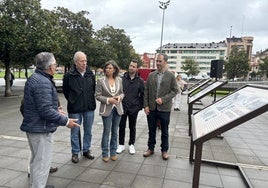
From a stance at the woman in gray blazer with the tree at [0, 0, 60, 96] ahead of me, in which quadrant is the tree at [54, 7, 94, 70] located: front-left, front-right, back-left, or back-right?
front-right

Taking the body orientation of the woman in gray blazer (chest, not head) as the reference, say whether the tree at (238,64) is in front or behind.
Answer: behind

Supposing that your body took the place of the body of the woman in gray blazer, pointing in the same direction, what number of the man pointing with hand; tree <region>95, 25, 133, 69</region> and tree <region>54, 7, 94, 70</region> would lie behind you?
2

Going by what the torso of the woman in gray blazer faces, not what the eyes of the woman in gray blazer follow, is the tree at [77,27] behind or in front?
behind

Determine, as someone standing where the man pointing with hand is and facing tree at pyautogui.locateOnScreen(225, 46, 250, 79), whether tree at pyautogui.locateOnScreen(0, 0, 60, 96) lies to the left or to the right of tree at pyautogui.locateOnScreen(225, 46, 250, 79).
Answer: left

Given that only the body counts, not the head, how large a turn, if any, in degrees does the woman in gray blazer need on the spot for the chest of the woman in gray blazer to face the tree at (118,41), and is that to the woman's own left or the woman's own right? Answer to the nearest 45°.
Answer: approximately 180°

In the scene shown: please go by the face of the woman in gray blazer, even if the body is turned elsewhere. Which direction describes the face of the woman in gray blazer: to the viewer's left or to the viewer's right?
to the viewer's left

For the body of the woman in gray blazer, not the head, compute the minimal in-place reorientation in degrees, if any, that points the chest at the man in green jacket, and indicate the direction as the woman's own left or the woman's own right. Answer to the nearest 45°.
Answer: approximately 90° to the woman's own left

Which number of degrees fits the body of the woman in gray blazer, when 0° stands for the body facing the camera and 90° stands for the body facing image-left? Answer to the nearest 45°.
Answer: approximately 0°

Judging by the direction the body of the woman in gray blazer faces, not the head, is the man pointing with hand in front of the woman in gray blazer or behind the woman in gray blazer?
in front

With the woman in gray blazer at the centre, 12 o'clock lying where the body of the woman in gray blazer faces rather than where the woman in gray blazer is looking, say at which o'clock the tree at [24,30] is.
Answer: The tree is roughly at 5 o'clock from the woman in gray blazer.
